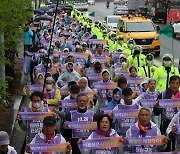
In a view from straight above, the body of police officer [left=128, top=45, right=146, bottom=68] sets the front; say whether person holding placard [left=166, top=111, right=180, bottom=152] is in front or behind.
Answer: in front

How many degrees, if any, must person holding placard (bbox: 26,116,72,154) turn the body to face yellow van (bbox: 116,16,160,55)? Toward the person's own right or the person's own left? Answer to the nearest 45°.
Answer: approximately 180°

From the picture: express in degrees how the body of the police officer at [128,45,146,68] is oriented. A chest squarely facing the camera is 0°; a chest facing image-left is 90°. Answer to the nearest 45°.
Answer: approximately 0°

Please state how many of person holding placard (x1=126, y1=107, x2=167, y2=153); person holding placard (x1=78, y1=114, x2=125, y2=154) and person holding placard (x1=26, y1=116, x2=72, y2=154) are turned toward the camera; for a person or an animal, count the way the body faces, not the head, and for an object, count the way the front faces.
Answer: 3

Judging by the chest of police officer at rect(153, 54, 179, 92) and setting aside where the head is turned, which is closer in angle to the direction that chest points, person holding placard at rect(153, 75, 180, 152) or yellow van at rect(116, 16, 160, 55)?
the person holding placard

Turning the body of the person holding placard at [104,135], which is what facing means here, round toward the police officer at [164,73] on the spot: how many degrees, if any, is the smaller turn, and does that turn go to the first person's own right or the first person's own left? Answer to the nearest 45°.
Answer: approximately 180°

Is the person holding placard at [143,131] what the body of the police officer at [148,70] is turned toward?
yes

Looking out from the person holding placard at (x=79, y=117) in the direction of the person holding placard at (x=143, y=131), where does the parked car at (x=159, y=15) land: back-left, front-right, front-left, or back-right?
back-left

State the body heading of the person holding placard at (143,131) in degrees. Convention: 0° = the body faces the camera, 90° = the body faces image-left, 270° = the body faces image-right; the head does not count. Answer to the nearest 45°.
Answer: approximately 0°

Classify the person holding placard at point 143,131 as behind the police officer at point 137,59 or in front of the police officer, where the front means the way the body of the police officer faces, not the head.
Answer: in front
